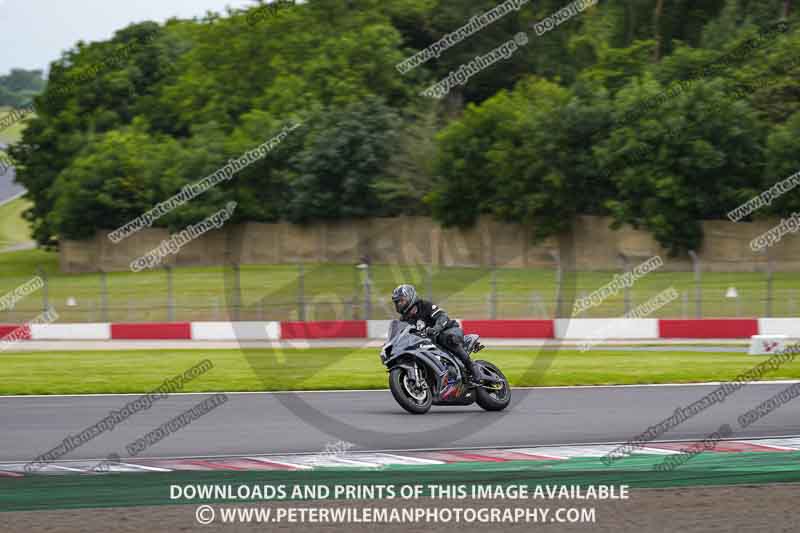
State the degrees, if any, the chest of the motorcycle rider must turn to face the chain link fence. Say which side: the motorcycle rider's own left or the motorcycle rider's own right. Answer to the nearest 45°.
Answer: approximately 135° to the motorcycle rider's own right

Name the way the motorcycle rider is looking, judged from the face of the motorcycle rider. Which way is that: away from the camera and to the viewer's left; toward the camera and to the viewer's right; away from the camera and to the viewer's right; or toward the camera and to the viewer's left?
toward the camera and to the viewer's left

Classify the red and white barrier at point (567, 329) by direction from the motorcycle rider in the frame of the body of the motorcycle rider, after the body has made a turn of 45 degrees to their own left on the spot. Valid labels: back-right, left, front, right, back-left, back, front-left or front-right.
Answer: back

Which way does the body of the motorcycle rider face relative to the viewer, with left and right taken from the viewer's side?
facing the viewer and to the left of the viewer

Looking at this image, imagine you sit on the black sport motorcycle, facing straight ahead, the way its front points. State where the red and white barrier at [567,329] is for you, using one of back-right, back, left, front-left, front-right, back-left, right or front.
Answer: back-right

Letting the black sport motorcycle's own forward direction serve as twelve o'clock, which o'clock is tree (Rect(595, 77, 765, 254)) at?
The tree is roughly at 5 o'clock from the black sport motorcycle.

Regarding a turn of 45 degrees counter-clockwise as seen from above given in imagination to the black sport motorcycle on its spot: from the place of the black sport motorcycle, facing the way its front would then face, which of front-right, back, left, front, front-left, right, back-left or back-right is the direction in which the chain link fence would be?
back
